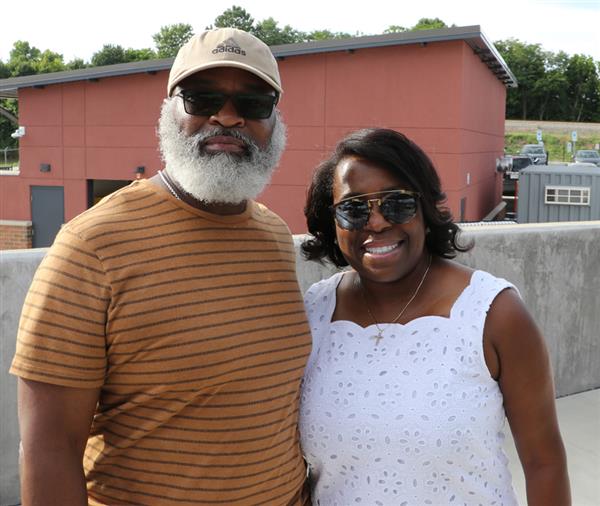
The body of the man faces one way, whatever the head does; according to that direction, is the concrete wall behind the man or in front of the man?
behind

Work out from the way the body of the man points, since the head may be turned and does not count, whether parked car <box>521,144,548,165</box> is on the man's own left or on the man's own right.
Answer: on the man's own left

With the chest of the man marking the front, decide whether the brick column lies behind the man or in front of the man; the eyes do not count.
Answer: behind

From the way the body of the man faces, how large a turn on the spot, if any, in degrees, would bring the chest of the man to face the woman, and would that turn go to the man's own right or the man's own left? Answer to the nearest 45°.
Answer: approximately 45° to the man's own left

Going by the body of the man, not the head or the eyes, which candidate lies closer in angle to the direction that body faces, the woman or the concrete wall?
the woman

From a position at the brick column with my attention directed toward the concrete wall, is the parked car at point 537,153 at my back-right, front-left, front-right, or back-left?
back-left

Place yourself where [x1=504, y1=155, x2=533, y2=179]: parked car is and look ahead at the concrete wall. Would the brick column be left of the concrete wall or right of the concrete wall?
right

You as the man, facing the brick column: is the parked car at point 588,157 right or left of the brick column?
right

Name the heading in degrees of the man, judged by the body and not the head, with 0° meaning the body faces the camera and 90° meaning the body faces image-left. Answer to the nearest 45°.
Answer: approximately 315°

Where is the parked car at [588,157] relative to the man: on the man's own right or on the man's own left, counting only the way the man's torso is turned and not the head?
on the man's own left
